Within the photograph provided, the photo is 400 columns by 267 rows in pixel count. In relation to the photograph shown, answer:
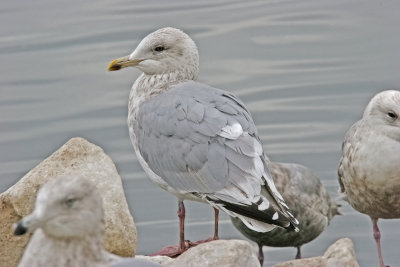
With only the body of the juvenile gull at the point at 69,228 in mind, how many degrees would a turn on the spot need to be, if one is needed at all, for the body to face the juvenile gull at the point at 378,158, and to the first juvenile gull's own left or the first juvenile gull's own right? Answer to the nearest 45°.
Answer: approximately 135° to the first juvenile gull's own right

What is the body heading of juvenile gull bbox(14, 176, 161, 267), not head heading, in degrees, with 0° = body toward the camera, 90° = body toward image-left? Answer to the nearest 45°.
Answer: approximately 90°

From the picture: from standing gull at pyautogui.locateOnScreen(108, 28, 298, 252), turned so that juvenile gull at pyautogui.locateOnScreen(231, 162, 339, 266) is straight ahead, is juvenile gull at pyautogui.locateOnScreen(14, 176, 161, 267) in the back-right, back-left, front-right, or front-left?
back-right

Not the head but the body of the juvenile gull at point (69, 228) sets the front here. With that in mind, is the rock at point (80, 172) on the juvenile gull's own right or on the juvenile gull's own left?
on the juvenile gull's own right
